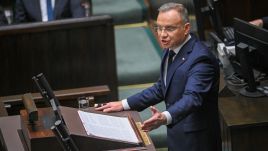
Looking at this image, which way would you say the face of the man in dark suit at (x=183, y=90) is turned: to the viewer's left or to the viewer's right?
to the viewer's left

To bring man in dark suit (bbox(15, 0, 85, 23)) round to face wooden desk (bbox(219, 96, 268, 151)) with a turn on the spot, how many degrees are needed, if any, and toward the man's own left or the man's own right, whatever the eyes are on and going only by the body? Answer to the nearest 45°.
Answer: approximately 45° to the man's own left

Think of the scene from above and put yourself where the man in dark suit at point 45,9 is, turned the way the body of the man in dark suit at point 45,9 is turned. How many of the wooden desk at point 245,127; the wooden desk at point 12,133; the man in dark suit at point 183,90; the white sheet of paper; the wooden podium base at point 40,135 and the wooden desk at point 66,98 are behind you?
0

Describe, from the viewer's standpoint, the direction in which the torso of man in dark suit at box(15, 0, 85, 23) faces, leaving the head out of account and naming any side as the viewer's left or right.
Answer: facing the viewer

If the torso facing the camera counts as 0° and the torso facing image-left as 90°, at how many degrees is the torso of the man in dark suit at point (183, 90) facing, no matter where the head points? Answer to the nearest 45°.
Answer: approximately 45°

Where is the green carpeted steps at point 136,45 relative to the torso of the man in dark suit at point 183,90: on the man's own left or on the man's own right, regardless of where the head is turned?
on the man's own right

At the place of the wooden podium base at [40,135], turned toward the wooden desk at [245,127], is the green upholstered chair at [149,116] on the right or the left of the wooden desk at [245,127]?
left

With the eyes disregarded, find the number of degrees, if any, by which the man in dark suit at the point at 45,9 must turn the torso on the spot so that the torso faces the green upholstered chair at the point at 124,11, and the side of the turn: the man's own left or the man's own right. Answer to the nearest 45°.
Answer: approximately 135° to the man's own left

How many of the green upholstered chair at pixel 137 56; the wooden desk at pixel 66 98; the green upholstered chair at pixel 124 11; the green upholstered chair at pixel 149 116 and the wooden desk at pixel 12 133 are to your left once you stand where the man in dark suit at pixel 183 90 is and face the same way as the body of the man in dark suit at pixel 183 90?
0

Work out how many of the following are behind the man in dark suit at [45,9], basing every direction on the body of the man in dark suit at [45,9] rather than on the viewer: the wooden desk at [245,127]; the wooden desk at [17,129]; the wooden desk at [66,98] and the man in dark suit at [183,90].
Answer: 0

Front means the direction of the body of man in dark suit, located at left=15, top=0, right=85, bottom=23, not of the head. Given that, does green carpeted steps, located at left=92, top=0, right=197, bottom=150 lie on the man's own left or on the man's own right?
on the man's own left

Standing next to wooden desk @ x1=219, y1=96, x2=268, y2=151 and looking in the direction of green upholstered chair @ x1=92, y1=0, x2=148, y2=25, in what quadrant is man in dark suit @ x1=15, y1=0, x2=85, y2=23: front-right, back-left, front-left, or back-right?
front-left

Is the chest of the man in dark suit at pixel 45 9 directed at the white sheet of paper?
yes

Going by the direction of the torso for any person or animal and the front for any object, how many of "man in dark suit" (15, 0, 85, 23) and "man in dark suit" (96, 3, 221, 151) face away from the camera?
0

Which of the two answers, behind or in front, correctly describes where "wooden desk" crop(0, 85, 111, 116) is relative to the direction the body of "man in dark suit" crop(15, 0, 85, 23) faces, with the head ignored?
in front
